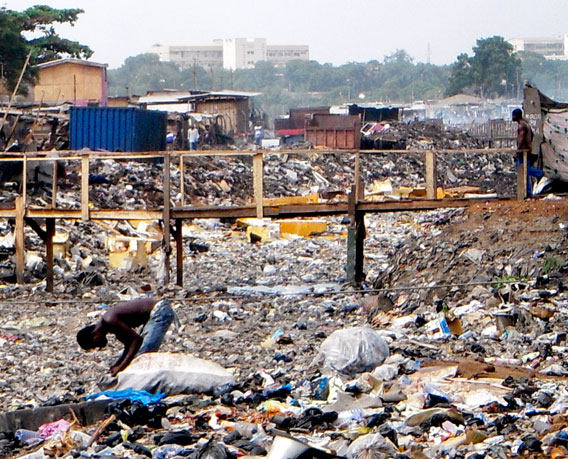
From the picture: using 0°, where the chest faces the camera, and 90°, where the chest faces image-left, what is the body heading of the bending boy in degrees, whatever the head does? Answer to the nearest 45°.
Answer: approximately 90°

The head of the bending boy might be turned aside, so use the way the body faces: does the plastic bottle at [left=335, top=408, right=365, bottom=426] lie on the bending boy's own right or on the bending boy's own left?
on the bending boy's own left

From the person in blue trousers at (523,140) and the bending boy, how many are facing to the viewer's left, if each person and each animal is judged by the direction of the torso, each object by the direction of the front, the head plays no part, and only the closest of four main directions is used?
2

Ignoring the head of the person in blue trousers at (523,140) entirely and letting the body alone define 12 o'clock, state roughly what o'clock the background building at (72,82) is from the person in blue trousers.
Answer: The background building is roughly at 2 o'clock from the person in blue trousers.

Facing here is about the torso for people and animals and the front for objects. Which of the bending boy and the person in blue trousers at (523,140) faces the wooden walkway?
the person in blue trousers

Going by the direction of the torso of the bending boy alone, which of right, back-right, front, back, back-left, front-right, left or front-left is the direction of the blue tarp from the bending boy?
left

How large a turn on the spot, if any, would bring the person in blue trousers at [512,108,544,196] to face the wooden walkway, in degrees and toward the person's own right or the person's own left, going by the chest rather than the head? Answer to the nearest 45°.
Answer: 0° — they already face it

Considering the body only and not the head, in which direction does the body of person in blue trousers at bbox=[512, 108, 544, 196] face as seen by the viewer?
to the viewer's left

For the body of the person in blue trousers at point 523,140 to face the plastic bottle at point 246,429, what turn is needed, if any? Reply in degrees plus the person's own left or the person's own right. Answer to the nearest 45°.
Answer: approximately 90° to the person's own left

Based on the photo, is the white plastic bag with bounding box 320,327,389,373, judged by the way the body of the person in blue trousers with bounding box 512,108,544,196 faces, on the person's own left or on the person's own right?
on the person's own left

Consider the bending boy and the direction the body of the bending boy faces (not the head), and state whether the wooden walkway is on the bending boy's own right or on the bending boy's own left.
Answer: on the bending boy's own right

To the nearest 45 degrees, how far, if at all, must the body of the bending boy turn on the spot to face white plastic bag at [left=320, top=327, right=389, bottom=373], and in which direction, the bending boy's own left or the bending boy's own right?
approximately 180°

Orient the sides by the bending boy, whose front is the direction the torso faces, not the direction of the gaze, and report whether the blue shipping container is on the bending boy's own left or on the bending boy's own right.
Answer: on the bending boy's own right

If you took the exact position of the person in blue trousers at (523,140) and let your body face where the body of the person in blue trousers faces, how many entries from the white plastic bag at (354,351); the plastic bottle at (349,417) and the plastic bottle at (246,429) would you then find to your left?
3

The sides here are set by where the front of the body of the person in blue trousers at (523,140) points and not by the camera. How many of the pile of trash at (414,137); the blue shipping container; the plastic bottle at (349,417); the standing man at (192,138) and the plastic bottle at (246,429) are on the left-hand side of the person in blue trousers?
2
